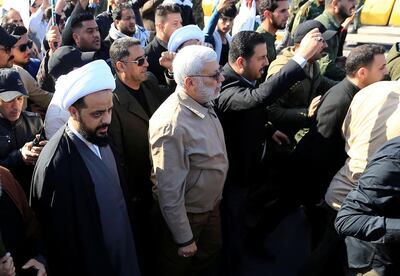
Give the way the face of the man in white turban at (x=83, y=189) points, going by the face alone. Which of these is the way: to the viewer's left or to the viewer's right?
to the viewer's right

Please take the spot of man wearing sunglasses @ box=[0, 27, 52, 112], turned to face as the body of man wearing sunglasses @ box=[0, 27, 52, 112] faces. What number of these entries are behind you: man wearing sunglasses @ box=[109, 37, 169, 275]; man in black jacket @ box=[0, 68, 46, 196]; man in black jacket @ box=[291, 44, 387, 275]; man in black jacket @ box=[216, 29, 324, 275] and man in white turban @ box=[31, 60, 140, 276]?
0

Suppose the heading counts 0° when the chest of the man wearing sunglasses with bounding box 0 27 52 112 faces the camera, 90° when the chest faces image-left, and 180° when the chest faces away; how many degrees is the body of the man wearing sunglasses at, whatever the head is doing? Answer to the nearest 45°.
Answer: approximately 315°

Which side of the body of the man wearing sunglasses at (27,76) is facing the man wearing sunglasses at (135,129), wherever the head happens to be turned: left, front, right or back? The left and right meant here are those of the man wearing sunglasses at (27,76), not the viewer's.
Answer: front

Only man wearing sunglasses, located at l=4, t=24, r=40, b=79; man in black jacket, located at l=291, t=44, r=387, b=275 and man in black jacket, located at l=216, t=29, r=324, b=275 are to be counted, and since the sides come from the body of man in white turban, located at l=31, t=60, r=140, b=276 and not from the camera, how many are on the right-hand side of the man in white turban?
0

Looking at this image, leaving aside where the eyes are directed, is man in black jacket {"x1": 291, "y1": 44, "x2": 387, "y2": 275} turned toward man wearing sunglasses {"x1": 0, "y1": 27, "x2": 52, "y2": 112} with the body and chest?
no

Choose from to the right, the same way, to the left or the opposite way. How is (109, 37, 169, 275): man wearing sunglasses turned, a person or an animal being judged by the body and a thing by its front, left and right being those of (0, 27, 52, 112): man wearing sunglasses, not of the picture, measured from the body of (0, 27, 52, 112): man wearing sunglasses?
the same way

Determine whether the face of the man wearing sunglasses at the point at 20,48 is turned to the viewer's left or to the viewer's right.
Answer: to the viewer's right

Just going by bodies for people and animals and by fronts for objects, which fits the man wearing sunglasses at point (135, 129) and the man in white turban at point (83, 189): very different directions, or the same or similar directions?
same or similar directions

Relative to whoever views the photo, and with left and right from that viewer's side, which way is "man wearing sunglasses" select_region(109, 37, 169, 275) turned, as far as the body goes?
facing the viewer and to the right of the viewer

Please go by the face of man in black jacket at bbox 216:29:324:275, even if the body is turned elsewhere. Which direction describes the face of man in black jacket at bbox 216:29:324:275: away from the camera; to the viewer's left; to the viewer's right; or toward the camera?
to the viewer's right
